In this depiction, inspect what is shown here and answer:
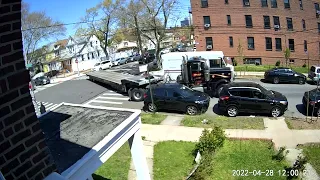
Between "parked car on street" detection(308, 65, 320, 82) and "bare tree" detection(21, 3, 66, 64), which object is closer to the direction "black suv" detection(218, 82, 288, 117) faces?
the parked car on street

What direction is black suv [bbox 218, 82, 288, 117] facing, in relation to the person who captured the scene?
facing to the right of the viewer

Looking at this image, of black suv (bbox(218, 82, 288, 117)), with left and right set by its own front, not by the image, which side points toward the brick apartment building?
left

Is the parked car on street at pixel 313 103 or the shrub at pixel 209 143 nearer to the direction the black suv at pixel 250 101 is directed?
the parked car on street

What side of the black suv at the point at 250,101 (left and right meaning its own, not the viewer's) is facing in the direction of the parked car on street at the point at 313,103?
front

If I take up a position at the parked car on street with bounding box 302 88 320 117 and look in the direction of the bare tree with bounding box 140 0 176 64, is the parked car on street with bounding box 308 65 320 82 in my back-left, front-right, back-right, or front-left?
front-right

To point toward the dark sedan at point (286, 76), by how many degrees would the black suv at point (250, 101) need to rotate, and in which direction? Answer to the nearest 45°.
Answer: approximately 90° to its left
